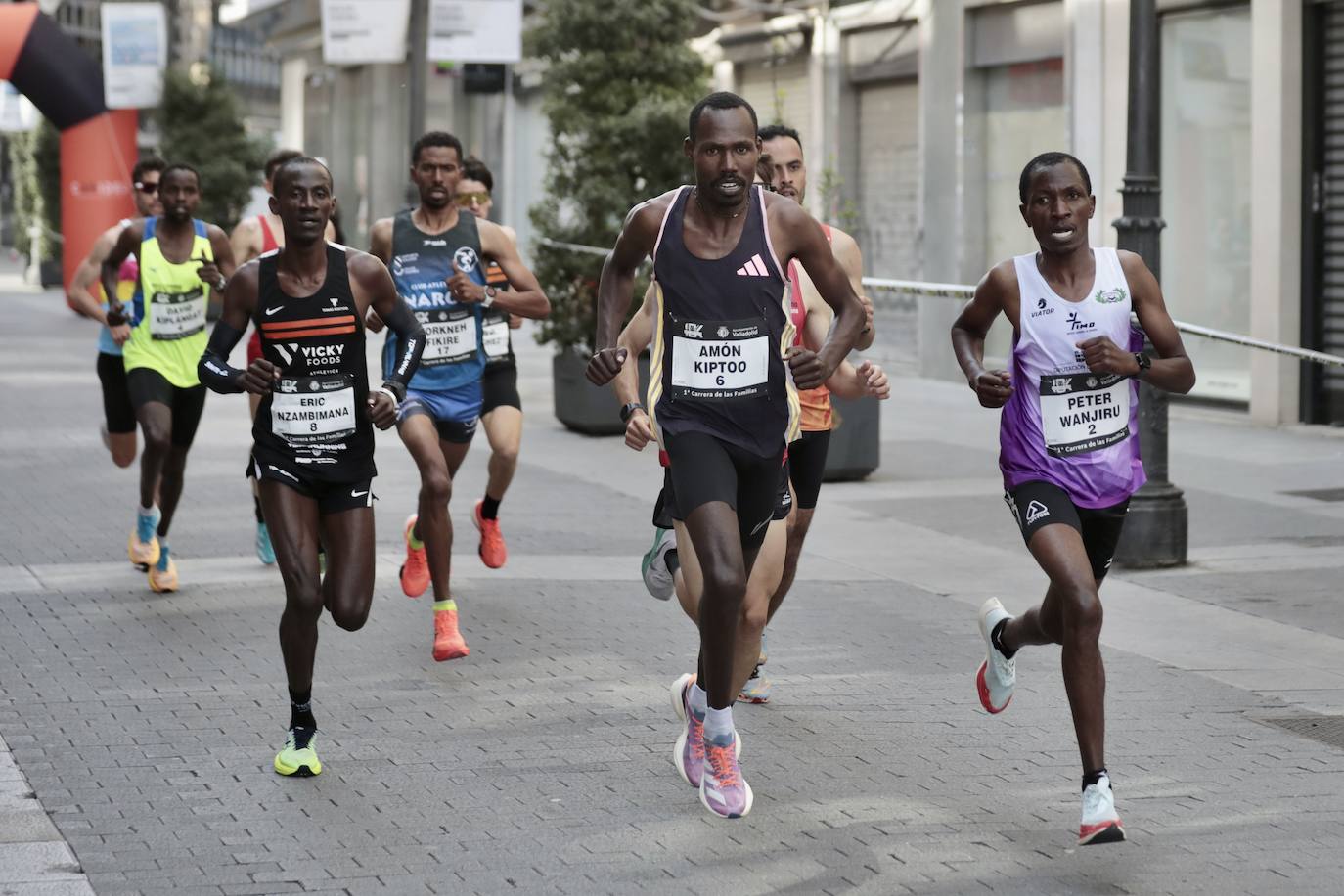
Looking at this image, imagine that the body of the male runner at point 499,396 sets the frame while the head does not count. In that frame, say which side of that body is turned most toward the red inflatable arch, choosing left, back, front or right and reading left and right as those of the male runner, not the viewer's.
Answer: back

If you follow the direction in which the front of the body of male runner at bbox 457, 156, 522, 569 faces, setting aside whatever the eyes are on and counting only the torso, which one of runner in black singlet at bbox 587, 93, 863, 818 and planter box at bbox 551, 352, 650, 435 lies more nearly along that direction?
the runner in black singlet

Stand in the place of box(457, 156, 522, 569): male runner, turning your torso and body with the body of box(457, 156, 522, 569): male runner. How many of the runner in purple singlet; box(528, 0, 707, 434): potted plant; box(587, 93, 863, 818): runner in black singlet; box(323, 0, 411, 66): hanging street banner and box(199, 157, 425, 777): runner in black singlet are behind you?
2

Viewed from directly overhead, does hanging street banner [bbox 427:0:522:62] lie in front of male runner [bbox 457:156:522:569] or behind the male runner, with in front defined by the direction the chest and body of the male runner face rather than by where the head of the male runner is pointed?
behind

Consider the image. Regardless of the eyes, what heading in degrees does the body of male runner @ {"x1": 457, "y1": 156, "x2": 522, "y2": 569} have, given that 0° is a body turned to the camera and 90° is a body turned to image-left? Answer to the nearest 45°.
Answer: approximately 0°

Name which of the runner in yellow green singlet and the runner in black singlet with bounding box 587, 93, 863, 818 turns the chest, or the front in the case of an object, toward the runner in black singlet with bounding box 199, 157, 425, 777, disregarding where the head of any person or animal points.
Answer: the runner in yellow green singlet

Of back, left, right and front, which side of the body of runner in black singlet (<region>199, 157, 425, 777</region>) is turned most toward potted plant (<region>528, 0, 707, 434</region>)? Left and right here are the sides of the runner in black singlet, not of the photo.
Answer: back

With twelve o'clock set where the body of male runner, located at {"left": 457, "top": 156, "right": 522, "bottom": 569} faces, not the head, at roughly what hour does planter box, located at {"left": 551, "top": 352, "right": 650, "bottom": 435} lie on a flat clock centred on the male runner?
The planter box is roughly at 6 o'clock from the male runner.
